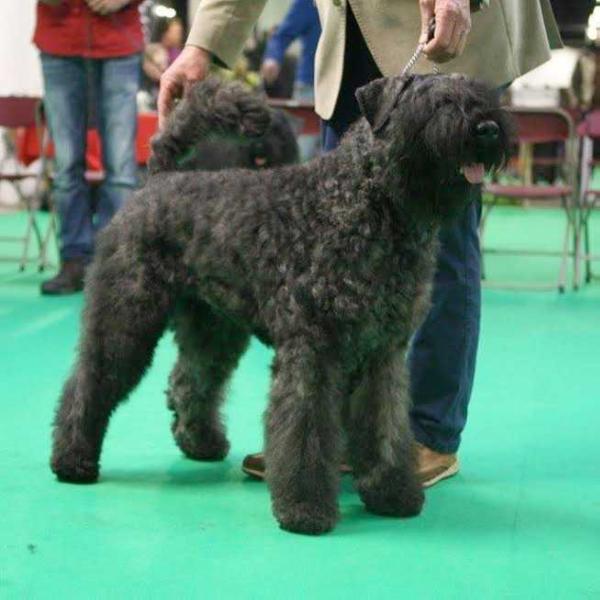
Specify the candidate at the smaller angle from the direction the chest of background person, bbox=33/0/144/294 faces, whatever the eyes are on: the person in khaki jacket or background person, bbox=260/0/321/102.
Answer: the person in khaki jacket

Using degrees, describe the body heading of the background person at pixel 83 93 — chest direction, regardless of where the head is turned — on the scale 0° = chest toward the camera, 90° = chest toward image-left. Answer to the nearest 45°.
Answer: approximately 0°

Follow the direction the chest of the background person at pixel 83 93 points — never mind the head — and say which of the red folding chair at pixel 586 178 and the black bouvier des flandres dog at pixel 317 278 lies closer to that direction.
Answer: the black bouvier des flandres dog

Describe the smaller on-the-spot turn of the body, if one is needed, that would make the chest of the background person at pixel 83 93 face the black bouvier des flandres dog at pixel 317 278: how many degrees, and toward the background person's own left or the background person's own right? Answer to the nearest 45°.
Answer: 0° — they already face it

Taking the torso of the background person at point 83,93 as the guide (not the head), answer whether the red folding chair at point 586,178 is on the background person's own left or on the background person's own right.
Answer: on the background person's own left

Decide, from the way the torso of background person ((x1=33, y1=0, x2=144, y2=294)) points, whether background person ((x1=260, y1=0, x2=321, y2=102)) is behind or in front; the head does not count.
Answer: behind

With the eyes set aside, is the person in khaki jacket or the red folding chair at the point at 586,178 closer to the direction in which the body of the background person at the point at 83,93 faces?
the person in khaki jacket
